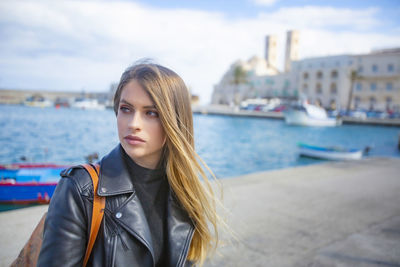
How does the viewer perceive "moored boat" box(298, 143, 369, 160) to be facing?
facing to the left of the viewer

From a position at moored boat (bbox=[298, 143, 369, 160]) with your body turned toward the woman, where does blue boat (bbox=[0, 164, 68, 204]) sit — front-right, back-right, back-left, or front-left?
front-right

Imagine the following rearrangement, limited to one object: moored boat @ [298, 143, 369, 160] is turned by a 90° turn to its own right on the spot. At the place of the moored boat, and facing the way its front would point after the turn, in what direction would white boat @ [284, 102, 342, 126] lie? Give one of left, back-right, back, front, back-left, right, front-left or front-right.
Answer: front
